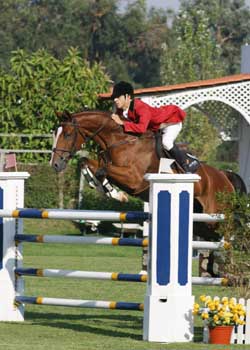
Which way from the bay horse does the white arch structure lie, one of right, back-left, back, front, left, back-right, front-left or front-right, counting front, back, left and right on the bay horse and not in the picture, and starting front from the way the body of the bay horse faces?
right

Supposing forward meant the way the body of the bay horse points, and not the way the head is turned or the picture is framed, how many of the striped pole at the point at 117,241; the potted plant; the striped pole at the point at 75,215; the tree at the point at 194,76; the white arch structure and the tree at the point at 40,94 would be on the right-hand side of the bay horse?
3

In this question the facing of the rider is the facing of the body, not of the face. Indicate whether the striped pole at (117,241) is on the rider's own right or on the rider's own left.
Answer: on the rider's own left

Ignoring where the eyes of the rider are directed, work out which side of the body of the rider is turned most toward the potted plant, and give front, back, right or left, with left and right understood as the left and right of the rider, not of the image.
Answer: left

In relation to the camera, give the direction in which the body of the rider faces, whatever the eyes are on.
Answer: to the viewer's left

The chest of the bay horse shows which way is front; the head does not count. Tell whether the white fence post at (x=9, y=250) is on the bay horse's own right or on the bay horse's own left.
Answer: on the bay horse's own left

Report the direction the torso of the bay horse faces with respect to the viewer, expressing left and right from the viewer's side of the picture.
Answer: facing to the left of the viewer

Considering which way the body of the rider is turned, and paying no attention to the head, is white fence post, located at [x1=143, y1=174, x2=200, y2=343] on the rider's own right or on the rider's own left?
on the rider's own left

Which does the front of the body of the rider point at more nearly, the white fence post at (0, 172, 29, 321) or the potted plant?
the white fence post

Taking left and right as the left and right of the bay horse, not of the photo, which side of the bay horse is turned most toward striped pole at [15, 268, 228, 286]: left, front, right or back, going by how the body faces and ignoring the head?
left
